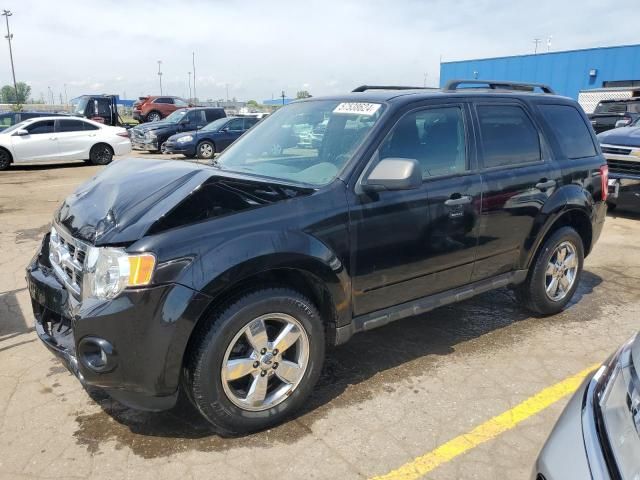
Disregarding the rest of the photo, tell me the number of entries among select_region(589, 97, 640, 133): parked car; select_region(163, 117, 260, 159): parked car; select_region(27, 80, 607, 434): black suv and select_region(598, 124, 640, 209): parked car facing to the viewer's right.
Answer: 0

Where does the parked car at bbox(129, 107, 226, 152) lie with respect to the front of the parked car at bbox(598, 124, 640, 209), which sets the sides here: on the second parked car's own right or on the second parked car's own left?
on the second parked car's own right

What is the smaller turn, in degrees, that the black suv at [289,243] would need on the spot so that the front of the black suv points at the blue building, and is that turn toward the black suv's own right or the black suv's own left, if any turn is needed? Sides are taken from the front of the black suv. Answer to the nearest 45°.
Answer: approximately 180°

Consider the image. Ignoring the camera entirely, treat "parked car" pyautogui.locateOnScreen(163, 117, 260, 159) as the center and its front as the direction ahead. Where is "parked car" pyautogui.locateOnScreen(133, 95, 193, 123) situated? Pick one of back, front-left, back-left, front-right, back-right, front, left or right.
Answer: back-right

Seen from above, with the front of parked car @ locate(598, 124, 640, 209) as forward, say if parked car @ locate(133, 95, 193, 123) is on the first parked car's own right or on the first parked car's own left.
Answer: on the first parked car's own right

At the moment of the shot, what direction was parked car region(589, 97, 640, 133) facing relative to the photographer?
facing the viewer and to the left of the viewer

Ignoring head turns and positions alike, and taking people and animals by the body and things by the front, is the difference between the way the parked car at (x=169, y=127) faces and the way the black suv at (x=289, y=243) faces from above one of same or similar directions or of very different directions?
same or similar directions

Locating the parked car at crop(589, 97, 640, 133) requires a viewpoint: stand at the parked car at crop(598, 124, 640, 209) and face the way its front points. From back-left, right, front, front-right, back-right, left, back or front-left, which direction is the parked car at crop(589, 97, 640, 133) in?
back-right

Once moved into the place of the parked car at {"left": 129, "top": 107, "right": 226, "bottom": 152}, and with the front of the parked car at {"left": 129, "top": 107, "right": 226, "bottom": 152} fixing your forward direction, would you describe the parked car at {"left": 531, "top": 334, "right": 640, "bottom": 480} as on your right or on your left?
on your left

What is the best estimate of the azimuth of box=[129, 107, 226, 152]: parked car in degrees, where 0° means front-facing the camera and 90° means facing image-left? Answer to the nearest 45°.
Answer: approximately 45°
